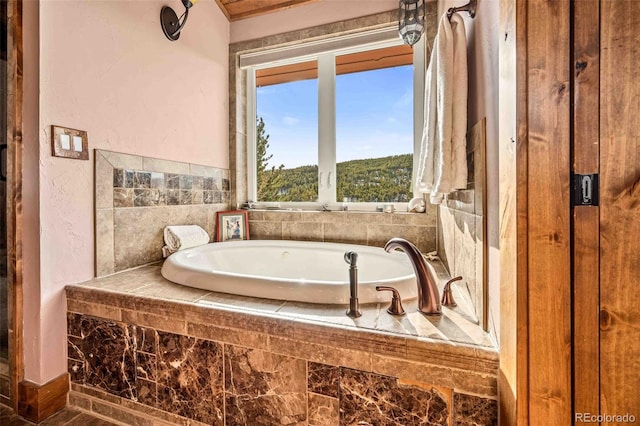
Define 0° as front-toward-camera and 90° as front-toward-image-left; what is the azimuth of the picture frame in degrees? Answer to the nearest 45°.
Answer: approximately 0°

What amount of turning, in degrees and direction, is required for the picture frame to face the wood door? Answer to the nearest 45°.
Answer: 0° — it already faces it

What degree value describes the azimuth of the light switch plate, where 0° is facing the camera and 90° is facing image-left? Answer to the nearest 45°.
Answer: approximately 315°
